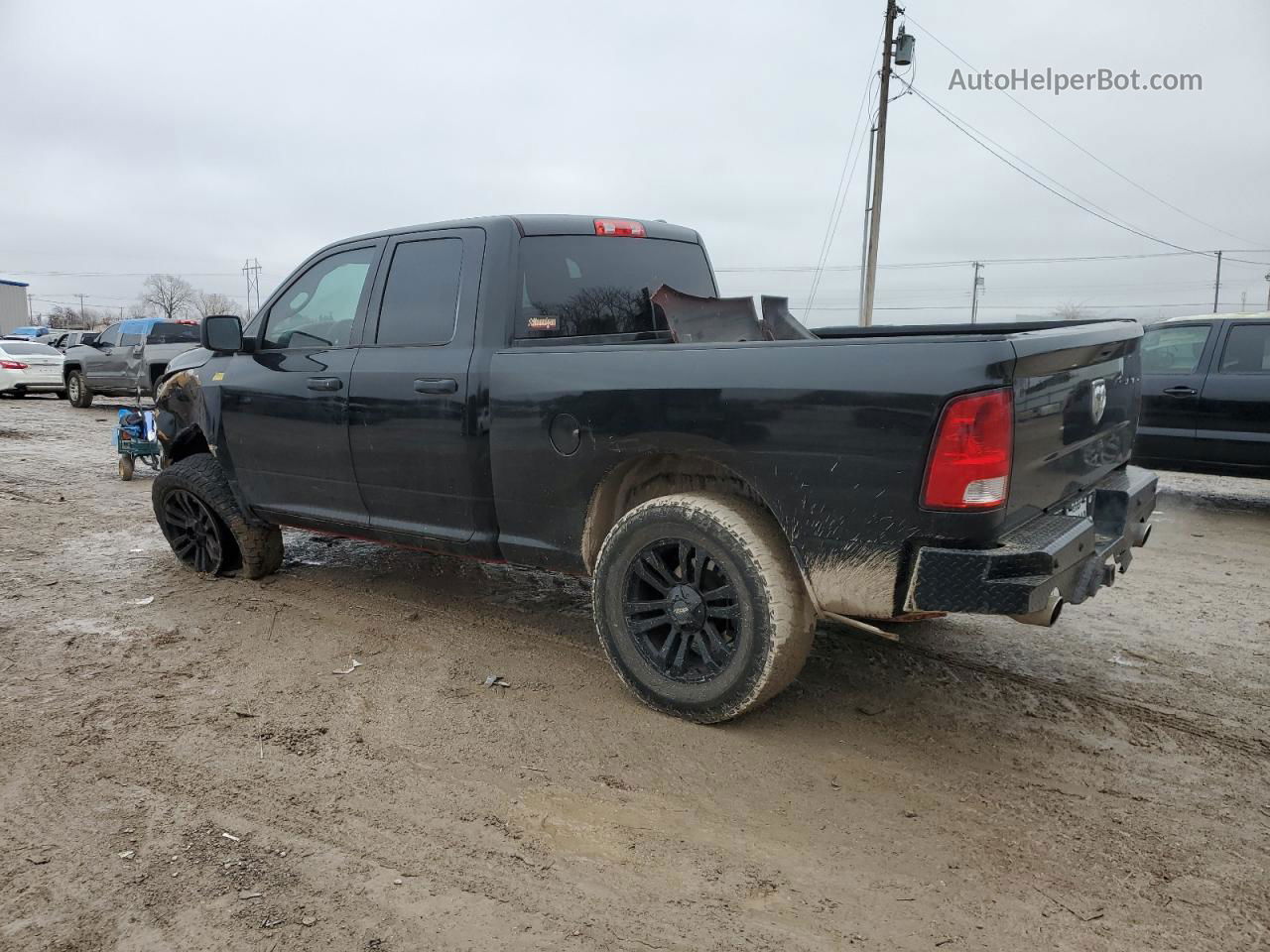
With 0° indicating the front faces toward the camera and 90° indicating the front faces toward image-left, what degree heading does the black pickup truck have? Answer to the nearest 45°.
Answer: approximately 135°

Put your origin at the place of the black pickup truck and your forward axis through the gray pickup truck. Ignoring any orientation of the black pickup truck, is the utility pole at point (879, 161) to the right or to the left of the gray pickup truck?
right

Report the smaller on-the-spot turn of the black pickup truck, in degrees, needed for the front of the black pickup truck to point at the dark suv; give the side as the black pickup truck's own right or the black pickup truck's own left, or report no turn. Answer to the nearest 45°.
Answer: approximately 90° to the black pickup truck's own right

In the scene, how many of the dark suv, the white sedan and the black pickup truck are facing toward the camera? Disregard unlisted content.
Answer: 0

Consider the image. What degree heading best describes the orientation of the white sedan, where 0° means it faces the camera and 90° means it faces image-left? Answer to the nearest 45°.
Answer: approximately 135°

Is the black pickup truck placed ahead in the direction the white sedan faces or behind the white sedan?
behind

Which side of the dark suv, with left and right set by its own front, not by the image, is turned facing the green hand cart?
front

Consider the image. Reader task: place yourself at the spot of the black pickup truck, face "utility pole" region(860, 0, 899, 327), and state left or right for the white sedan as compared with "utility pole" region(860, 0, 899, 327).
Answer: left

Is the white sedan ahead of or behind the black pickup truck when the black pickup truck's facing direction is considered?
ahead

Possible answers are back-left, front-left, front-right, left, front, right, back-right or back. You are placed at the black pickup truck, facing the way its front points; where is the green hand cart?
front

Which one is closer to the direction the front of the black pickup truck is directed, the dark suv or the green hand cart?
the green hand cart
